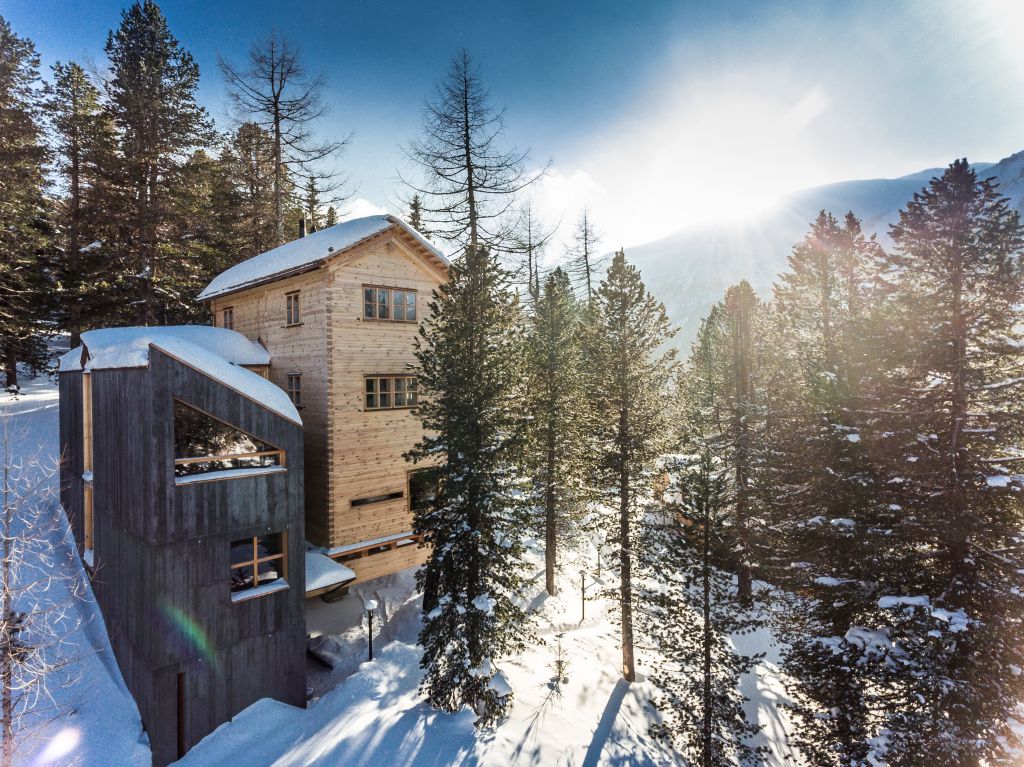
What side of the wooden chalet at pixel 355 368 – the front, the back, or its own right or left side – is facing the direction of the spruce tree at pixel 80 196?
back

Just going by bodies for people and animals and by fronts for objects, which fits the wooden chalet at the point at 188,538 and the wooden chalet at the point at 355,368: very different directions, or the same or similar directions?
same or similar directions

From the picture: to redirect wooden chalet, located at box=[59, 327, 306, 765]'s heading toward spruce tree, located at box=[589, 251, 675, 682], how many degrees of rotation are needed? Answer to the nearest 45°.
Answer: approximately 45° to its left

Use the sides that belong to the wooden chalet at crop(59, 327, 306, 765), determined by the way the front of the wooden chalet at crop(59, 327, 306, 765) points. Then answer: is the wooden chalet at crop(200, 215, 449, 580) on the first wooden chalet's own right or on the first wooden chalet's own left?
on the first wooden chalet's own left

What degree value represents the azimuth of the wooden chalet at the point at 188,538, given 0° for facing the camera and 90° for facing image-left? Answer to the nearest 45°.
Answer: approximately 315°

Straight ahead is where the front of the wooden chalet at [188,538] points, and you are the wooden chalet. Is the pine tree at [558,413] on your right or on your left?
on your left

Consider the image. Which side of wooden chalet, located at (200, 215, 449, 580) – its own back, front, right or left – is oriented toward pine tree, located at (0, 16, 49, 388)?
back

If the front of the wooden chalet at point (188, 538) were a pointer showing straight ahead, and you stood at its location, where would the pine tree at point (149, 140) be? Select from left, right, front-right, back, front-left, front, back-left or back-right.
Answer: back-left

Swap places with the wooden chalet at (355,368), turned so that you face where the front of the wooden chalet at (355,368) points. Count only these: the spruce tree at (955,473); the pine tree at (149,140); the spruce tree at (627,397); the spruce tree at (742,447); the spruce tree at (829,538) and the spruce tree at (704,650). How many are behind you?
1

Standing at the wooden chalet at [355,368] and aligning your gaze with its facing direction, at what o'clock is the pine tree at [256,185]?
The pine tree is roughly at 7 o'clock from the wooden chalet.

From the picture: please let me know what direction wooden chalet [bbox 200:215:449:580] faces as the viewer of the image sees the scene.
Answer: facing the viewer and to the right of the viewer

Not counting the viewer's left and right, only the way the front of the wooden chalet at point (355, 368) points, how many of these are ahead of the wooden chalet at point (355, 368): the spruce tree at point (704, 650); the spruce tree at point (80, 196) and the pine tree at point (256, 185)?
1

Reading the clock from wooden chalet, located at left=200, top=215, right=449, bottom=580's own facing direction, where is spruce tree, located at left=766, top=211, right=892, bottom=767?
The spruce tree is roughly at 12 o'clock from the wooden chalet.

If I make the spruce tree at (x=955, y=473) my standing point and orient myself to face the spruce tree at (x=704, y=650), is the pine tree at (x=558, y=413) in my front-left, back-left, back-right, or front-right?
front-right

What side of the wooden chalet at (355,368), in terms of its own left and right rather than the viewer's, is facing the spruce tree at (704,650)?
front

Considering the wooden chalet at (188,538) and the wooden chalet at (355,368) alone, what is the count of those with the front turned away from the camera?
0
